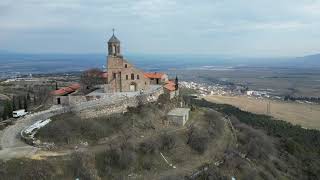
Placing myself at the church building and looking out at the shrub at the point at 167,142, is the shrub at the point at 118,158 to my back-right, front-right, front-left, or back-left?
front-right

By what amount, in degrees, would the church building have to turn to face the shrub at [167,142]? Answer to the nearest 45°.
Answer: approximately 45° to its left

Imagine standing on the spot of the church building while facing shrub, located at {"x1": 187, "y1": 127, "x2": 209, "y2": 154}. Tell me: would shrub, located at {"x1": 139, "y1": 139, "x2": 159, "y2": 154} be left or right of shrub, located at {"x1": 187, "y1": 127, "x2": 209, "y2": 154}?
right

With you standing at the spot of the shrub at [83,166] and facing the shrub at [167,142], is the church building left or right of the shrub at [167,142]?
left
